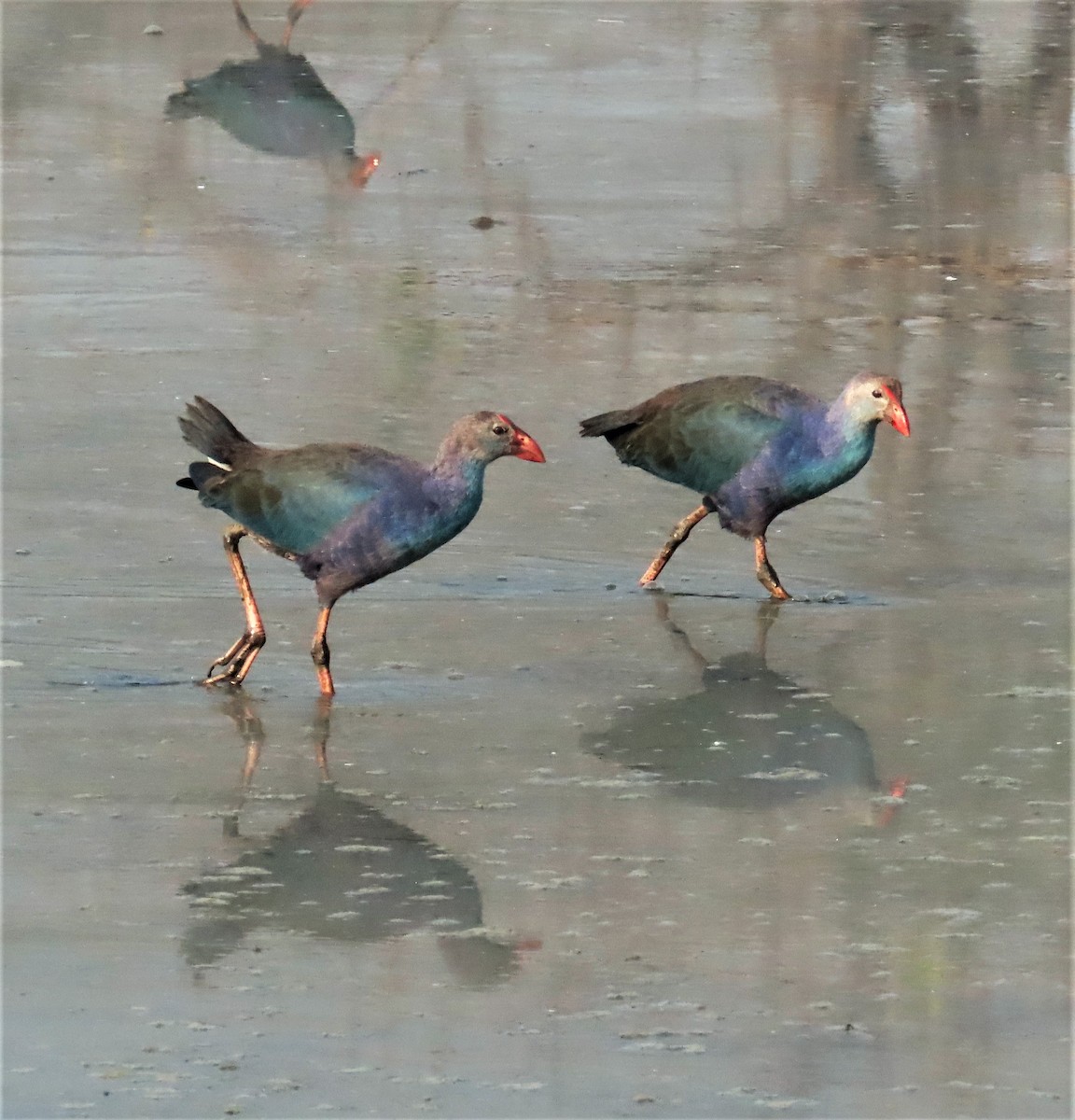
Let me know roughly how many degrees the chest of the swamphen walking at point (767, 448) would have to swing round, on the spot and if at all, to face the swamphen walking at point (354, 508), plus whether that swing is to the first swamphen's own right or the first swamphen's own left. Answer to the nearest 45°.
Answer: approximately 135° to the first swamphen's own right

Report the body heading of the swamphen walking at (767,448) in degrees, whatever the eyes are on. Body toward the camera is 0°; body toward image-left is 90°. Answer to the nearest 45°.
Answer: approximately 270°

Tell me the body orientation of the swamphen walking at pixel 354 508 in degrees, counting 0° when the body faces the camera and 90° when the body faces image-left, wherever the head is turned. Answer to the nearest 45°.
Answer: approximately 270°

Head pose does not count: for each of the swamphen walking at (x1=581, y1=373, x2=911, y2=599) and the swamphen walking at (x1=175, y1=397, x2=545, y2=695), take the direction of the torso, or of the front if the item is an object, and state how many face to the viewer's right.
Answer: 2

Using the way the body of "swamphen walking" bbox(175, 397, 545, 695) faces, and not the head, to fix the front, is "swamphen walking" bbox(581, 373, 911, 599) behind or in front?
in front
